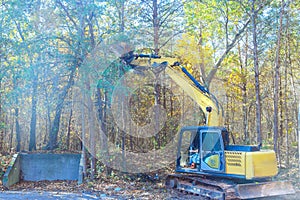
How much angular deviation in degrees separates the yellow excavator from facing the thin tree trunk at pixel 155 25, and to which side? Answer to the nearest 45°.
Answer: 0° — it already faces it

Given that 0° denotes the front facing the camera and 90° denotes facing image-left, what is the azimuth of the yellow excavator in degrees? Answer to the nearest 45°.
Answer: approximately 135°
